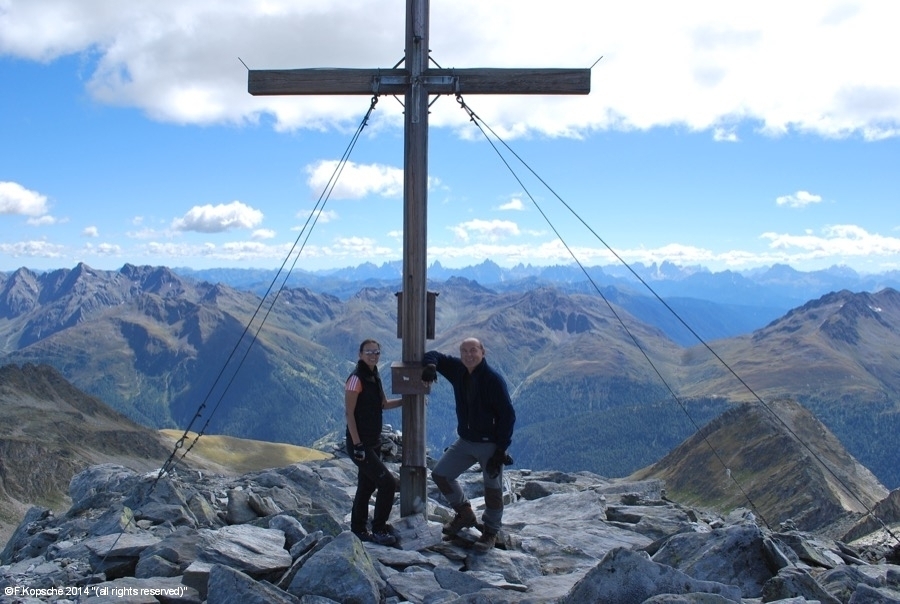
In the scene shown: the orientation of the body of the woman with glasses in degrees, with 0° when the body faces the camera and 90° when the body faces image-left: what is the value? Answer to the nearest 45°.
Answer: approximately 315°

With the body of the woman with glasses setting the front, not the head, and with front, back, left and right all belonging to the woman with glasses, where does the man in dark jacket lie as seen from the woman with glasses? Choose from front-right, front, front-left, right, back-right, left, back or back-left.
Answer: front-left
